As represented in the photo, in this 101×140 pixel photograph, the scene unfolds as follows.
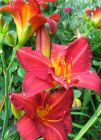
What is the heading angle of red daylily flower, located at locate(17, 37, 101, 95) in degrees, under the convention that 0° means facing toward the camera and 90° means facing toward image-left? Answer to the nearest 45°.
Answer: approximately 0°

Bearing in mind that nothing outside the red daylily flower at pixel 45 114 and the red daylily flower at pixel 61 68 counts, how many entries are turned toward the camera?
2

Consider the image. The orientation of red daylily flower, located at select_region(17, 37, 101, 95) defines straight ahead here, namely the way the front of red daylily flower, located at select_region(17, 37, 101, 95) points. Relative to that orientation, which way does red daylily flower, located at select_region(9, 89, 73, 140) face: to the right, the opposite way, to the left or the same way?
the same way

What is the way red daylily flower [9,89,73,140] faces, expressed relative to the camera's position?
facing the viewer
